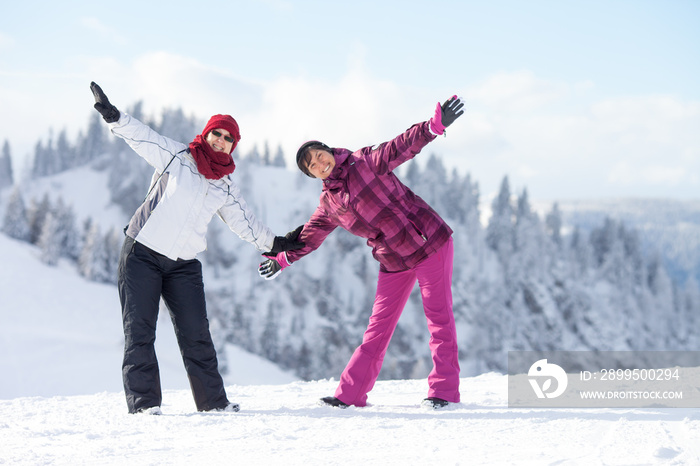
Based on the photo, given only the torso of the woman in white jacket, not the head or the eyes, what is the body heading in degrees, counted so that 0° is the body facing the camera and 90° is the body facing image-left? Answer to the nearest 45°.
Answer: approximately 315°

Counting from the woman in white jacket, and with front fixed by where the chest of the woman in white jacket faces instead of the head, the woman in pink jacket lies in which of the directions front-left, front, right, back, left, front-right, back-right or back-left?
front-left

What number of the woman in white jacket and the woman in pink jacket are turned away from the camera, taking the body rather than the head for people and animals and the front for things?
0

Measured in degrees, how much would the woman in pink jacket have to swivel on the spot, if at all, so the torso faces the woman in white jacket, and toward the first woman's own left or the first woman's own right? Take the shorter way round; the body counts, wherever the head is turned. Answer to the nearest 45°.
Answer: approximately 45° to the first woman's own right

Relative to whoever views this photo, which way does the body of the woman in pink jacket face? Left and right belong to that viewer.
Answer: facing the viewer and to the left of the viewer
